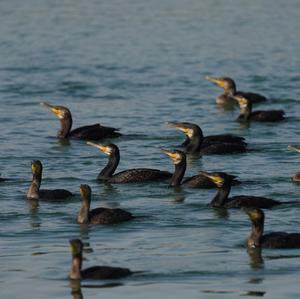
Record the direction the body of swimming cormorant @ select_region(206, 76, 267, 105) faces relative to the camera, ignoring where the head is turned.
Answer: to the viewer's left

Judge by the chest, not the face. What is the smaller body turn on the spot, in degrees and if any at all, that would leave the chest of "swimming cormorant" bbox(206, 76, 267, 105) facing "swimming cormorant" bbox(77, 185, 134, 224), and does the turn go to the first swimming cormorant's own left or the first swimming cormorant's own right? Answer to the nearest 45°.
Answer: approximately 90° to the first swimming cormorant's own left

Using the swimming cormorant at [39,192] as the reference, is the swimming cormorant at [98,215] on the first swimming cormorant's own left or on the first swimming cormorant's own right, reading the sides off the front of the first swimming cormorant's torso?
on the first swimming cormorant's own left

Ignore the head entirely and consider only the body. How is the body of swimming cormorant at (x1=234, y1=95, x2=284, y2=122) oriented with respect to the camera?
to the viewer's left

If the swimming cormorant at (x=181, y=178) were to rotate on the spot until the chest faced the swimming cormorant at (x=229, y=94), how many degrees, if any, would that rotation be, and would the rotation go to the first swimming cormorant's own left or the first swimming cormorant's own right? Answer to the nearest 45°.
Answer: approximately 90° to the first swimming cormorant's own right

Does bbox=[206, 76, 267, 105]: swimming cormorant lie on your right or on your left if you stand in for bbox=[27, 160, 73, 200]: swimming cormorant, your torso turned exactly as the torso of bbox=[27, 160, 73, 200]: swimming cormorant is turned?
on your right

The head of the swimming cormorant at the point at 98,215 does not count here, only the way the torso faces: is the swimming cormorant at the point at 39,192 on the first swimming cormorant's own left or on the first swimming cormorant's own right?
on the first swimming cormorant's own right

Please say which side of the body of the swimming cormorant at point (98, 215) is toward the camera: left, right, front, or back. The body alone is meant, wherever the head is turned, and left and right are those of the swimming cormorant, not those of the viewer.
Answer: left

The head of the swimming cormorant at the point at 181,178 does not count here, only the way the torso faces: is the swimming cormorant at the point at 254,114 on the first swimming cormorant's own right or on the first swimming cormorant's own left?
on the first swimming cormorant's own right

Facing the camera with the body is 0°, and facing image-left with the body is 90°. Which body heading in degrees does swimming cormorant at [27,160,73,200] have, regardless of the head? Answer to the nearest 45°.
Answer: approximately 90°

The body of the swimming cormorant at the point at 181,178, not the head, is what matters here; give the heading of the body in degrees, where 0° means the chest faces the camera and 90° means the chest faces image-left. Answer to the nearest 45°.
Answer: approximately 90°

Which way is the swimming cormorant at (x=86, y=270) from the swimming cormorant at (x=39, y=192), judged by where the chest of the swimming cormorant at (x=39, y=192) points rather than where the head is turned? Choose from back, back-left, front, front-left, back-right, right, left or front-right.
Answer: left

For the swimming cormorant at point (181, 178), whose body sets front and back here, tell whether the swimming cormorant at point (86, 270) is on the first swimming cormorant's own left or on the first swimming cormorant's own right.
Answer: on the first swimming cormorant's own left
